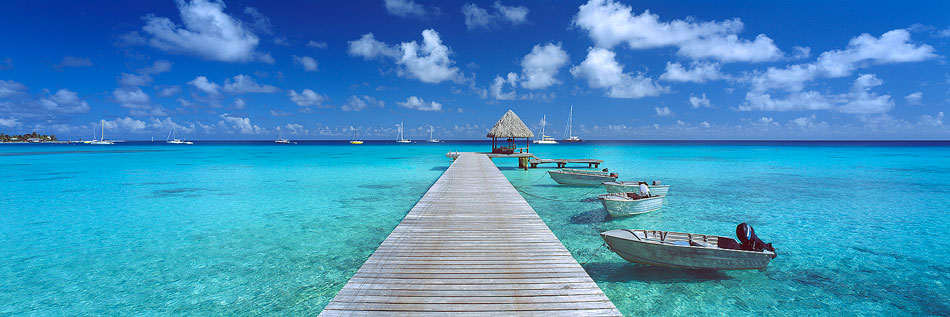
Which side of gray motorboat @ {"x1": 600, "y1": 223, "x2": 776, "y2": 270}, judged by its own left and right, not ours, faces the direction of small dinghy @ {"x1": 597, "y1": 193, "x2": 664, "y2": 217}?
right

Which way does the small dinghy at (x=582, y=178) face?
to the viewer's left

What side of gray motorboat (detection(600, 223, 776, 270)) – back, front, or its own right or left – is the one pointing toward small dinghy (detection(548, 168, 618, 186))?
right

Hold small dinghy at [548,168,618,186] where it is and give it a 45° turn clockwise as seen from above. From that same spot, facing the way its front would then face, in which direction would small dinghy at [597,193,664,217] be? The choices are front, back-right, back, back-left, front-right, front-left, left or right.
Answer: back-left

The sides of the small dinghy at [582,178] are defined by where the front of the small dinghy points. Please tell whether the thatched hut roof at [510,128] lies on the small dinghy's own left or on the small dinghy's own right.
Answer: on the small dinghy's own right

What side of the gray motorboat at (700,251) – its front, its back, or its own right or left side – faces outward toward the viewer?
left

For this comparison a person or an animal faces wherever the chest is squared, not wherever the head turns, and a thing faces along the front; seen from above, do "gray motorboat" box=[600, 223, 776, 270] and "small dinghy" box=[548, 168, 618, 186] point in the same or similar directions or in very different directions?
same or similar directions

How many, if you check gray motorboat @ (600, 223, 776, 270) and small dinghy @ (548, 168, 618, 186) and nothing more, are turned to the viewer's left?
2
